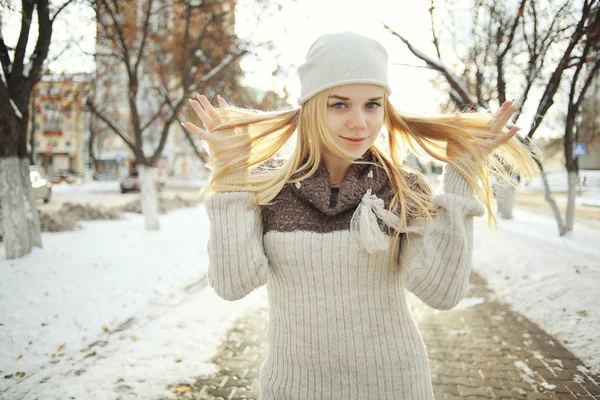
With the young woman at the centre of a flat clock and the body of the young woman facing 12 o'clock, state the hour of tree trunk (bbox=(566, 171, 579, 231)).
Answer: The tree trunk is roughly at 7 o'clock from the young woman.

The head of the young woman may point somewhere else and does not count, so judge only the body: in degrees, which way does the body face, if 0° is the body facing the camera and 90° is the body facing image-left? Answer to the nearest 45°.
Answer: approximately 0°

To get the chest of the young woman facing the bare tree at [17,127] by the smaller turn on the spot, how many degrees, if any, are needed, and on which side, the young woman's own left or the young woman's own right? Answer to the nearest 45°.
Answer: approximately 135° to the young woman's own right

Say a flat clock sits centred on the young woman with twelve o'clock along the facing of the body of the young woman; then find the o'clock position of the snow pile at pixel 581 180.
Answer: The snow pile is roughly at 7 o'clock from the young woman.

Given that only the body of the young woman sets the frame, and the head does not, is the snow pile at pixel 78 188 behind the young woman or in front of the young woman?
behind

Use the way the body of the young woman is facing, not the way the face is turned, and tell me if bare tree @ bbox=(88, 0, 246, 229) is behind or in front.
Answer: behind

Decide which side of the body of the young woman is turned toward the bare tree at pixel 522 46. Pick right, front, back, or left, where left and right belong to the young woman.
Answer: back

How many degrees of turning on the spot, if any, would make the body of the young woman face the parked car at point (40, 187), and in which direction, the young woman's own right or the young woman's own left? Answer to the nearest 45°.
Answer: approximately 135° to the young woman's own right
